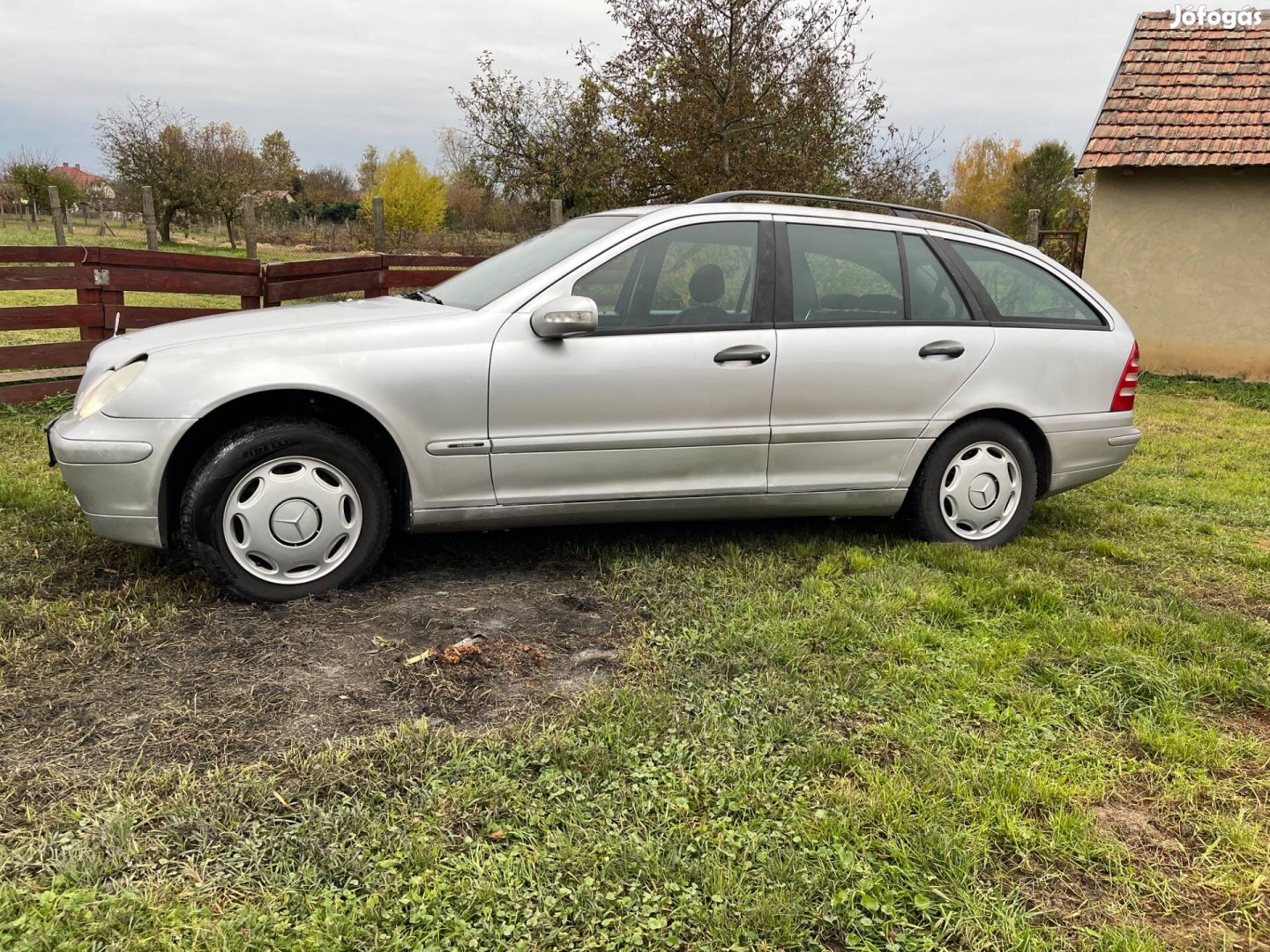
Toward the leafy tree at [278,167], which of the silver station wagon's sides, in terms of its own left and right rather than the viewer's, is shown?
right

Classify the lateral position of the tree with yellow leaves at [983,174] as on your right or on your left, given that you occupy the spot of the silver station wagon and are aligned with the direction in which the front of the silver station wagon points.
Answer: on your right

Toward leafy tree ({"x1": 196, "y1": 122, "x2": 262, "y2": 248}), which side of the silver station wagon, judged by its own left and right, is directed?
right

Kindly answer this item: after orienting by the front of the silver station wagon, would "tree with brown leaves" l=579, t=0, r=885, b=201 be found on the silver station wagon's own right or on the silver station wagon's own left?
on the silver station wagon's own right

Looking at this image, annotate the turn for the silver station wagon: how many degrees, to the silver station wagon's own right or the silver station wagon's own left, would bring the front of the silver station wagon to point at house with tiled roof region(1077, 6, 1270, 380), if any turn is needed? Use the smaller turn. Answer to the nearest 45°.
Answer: approximately 135° to the silver station wagon's own right

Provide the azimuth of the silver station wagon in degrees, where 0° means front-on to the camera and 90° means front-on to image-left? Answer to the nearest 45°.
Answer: approximately 90°

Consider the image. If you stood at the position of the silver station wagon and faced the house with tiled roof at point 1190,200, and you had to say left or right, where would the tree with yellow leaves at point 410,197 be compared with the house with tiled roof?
left
